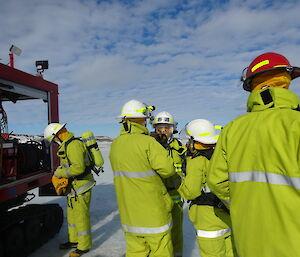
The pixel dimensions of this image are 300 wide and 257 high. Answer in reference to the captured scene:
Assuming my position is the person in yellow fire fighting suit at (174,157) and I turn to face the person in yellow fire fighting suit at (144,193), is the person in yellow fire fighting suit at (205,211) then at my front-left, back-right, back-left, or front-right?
front-left

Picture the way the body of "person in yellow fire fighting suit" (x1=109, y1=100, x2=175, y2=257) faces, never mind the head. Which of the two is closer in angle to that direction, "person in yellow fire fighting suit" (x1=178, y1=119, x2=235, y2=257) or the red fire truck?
the person in yellow fire fighting suit

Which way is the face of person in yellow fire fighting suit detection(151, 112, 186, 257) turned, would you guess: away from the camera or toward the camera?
toward the camera

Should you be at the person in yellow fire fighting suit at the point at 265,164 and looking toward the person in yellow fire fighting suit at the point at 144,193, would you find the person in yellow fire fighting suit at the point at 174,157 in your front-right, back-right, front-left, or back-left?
front-right

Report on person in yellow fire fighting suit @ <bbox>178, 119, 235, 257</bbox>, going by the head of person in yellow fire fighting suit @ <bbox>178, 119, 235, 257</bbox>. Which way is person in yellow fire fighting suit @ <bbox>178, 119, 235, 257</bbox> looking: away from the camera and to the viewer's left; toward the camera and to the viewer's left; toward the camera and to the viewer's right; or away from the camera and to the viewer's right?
away from the camera and to the viewer's left

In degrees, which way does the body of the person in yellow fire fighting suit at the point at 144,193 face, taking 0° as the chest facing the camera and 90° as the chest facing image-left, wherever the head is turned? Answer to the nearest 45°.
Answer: approximately 225°

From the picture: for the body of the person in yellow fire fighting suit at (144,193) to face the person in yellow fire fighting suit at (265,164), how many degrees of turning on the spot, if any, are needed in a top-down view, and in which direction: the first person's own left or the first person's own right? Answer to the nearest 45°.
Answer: approximately 90° to the first person's own right

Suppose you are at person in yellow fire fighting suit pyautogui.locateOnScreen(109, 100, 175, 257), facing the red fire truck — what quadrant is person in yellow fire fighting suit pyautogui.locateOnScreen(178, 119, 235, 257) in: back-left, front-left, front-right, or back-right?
back-right

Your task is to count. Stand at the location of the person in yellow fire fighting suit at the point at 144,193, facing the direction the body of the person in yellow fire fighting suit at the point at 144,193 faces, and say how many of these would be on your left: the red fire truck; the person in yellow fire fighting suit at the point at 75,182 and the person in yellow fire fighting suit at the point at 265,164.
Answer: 2
